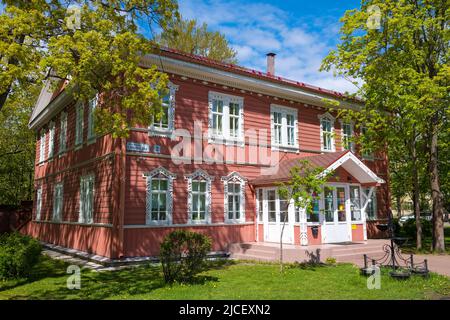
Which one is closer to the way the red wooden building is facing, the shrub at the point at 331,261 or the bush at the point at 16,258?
the shrub

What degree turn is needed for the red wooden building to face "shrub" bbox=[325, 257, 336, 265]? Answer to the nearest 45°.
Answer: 0° — it already faces it

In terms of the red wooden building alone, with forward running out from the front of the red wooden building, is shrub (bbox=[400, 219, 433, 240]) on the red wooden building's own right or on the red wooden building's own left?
on the red wooden building's own left

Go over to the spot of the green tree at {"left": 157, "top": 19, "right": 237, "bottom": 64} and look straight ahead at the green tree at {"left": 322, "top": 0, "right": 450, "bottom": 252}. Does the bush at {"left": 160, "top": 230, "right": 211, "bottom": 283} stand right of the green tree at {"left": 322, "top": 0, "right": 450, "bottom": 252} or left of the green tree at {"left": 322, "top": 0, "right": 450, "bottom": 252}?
right

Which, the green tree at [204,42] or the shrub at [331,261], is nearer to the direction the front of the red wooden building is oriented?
the shrub

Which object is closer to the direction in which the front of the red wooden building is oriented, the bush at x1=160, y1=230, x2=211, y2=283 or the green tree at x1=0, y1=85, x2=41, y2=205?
the bush

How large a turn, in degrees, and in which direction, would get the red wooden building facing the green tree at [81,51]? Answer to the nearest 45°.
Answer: approximately 90° to its right

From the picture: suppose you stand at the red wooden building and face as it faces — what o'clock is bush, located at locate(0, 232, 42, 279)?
The bush is roughly at 3 o'clock from the red wooden building.

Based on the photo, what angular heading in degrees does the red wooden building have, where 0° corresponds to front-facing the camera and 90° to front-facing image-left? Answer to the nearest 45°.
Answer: approximately 315°

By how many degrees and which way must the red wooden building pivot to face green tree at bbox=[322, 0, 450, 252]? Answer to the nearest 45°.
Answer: approximately 45° to its left

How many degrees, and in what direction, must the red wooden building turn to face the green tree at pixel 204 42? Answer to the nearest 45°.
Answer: approximately 135° to its left
